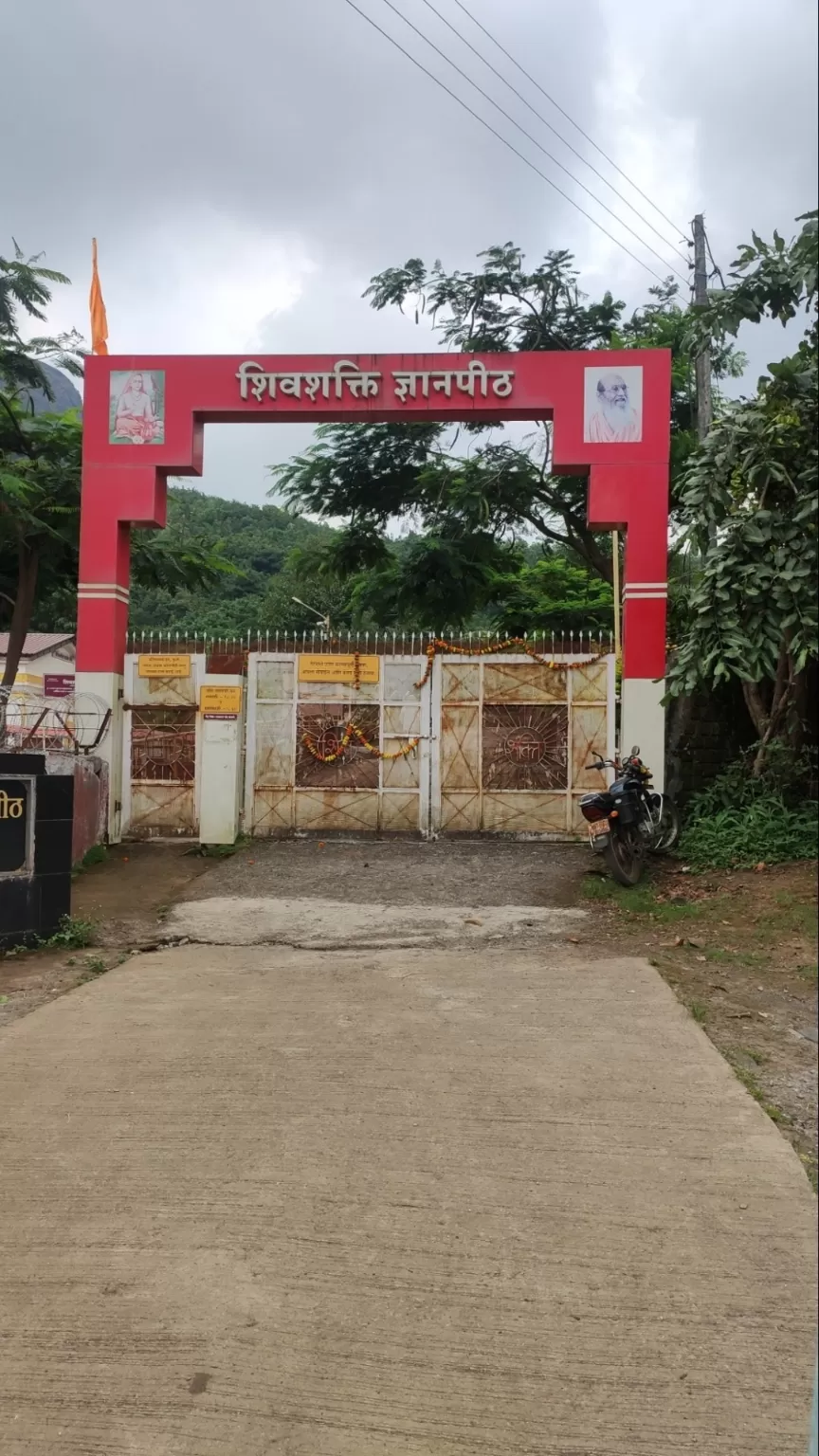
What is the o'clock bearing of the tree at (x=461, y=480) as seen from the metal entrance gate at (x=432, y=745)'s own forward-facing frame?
The tree is roughly at 6 o'clock from the metal entrance gate.

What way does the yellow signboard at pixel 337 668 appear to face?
toward the camera

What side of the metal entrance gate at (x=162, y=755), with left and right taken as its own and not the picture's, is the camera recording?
front

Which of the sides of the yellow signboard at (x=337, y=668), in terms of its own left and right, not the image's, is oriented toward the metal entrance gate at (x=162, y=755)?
right

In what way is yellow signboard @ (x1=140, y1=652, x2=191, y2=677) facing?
toward the camera
